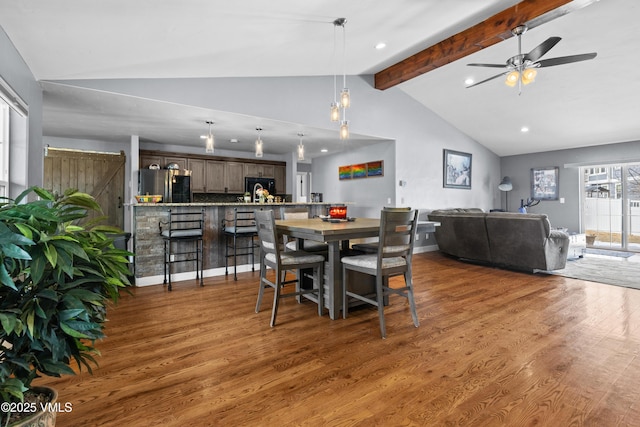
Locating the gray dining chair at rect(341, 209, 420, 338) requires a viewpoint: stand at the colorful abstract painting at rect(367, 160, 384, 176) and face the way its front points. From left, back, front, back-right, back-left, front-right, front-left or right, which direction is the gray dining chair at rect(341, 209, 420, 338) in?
front-left

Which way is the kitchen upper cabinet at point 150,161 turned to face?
toward the camera

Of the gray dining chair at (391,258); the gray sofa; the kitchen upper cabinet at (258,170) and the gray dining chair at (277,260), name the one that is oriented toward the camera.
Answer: the kitchen upper cabinet

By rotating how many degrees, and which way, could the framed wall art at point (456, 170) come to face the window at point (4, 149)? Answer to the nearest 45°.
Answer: approximately 90° to its right

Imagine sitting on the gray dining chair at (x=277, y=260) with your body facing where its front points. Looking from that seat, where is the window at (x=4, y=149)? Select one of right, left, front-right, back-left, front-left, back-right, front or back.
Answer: back-left

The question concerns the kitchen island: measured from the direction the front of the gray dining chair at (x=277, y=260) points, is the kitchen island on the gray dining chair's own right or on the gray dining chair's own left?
on the gray dining chair's own left

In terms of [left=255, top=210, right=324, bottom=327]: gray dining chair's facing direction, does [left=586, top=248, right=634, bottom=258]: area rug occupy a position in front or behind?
in front

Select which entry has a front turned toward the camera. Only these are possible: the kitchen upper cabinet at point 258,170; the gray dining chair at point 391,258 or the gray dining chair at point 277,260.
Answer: the kitchen upper cabinet

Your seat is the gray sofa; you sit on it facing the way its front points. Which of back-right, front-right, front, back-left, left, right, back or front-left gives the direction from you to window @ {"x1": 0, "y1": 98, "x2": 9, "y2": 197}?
back

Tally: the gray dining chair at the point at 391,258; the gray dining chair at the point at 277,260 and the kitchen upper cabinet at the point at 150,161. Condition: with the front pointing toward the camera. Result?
1

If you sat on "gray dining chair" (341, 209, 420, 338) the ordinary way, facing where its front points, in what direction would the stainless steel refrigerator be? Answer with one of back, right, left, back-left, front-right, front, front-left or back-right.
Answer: front

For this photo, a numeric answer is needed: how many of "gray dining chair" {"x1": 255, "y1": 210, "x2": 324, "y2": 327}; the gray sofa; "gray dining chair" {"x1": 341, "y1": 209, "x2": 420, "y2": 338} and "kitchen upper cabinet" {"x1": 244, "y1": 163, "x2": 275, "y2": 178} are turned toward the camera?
1
